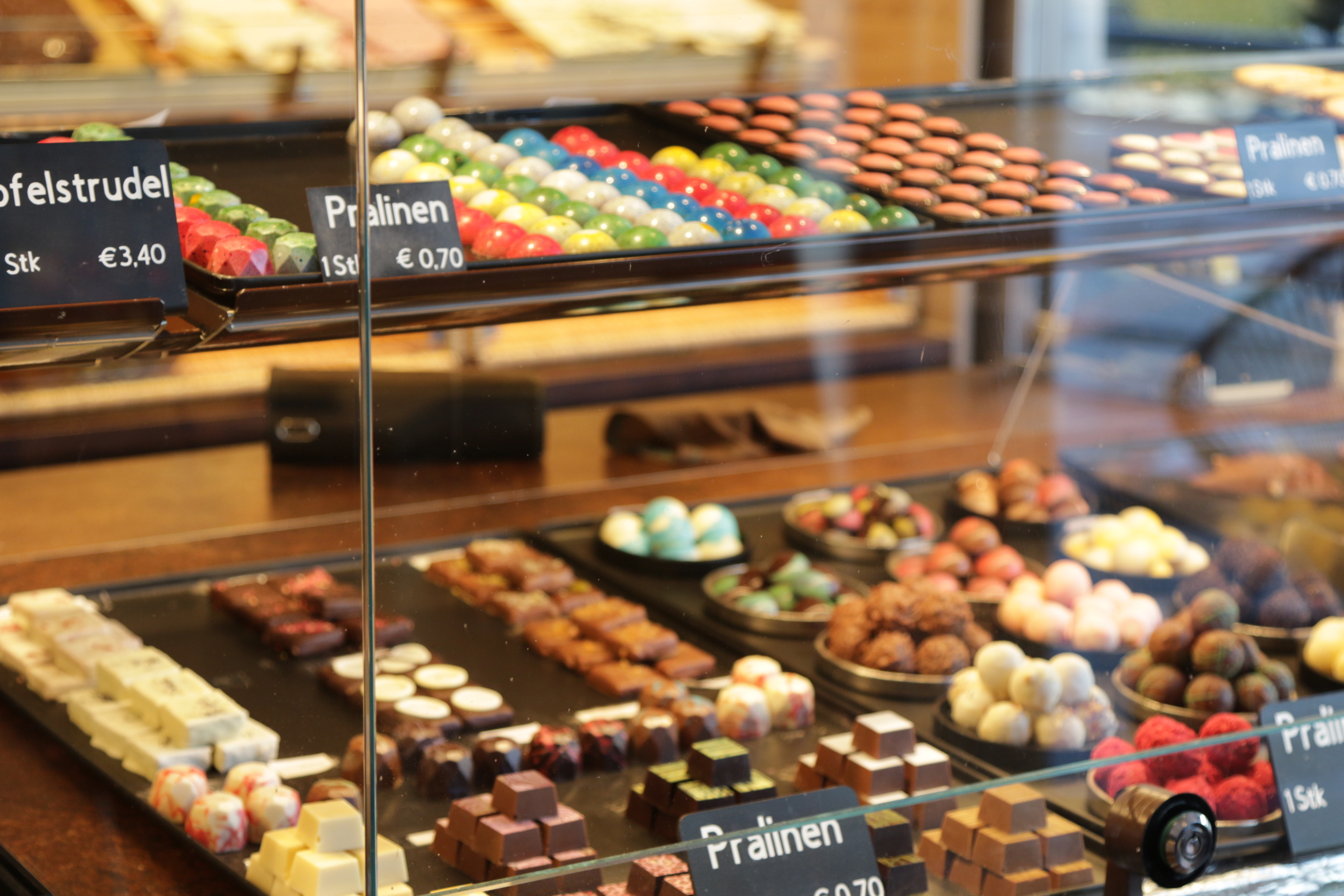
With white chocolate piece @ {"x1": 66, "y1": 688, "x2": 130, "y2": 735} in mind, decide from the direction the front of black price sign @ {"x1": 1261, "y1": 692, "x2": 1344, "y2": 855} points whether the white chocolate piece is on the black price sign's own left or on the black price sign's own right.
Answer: on the black price sign's own right

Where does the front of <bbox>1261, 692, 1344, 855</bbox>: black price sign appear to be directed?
toward the camera

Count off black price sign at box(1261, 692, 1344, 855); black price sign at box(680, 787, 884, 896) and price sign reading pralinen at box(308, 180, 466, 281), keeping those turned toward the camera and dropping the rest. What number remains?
3

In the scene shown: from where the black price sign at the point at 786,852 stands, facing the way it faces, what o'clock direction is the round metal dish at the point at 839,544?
The round metal dish is roughly at 6 o'clock from the black price sign.

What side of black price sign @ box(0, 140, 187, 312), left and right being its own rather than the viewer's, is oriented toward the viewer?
front

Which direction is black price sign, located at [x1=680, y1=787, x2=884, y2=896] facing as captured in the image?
toward the camera

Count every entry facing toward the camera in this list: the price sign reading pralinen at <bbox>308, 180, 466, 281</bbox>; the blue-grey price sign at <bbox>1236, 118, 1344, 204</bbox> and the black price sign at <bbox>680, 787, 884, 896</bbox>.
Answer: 3

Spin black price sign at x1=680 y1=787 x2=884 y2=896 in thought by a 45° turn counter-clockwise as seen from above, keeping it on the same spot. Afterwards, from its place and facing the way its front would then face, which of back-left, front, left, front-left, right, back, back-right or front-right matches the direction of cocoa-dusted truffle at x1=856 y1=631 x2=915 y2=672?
back-left

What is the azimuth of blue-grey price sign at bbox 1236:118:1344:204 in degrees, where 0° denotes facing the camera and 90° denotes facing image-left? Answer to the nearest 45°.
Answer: approximately 0°
